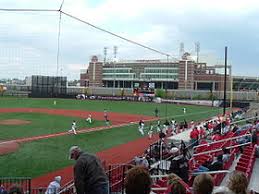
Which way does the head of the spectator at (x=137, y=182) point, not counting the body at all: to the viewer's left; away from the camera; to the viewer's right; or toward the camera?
away from the camera

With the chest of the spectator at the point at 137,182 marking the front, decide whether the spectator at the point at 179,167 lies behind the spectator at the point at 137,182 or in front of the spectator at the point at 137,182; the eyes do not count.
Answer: in front

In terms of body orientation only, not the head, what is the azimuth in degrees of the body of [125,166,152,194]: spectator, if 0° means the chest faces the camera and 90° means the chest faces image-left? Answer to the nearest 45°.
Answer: approximately 180°

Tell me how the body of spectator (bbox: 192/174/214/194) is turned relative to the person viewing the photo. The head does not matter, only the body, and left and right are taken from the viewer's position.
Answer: facing away from the viewer

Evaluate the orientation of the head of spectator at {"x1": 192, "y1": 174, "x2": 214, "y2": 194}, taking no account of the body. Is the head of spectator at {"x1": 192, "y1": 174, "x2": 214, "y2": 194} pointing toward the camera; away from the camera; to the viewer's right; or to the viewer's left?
away from the camera

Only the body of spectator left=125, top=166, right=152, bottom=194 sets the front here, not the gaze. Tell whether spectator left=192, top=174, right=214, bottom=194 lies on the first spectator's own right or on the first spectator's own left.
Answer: on the first spectator's own right

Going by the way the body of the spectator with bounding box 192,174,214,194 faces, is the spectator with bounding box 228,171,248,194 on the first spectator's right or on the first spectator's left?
on the first spectator's right

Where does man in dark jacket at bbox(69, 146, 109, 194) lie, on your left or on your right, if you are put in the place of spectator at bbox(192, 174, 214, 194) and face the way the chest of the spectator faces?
on your left

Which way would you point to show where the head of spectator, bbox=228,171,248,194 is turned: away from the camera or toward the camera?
away from the camera

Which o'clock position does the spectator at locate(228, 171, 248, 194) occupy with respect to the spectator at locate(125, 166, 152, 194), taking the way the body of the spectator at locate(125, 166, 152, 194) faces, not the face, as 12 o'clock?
the spectator at locate(228, 171, 248, 194) is roughly at 2 o'clock from the spectator at locate(125, 166, 152, 194).
